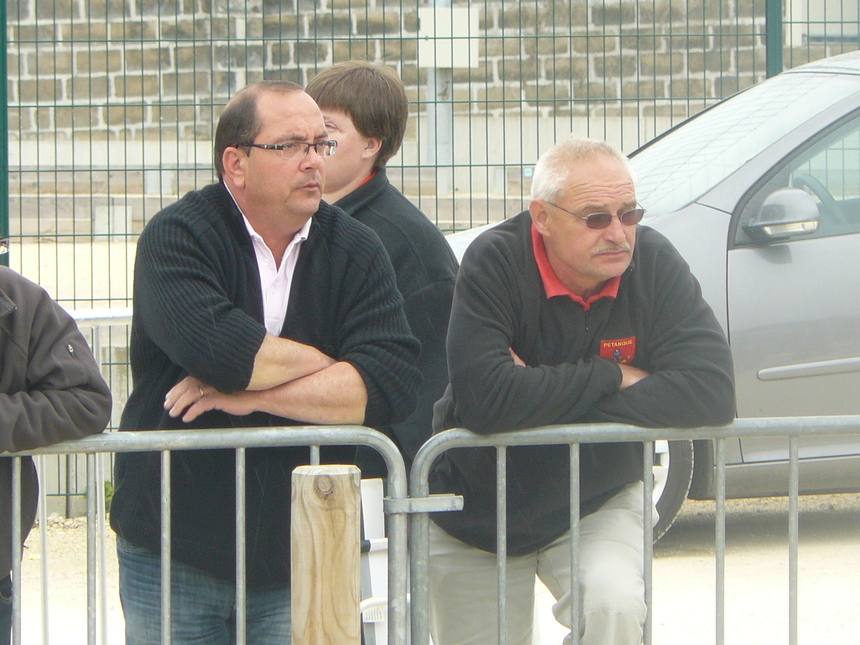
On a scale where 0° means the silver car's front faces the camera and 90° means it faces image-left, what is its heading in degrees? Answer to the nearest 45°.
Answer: approximately 45°

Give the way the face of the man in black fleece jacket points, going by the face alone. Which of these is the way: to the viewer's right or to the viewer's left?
to the viewer's right

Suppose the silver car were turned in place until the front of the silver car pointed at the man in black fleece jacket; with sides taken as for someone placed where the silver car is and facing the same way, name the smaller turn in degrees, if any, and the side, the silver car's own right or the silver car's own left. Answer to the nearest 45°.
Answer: approximately 45° to the silver car's own left

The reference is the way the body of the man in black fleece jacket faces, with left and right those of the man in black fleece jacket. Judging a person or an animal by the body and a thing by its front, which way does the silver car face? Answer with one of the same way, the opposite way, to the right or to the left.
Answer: to the right

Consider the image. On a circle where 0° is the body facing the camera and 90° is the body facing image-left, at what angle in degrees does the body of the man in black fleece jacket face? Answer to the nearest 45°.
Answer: approximately 315°
